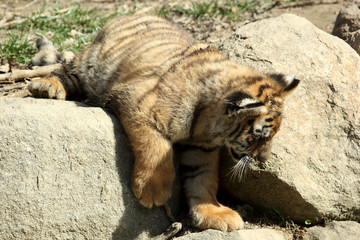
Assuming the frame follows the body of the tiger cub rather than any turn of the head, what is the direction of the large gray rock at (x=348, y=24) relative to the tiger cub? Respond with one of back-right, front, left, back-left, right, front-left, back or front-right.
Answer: left

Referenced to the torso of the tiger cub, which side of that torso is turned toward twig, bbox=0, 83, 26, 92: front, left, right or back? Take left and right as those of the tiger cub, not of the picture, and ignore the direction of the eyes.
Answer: back

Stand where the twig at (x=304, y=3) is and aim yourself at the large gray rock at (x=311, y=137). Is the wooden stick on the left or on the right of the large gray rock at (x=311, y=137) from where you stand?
right

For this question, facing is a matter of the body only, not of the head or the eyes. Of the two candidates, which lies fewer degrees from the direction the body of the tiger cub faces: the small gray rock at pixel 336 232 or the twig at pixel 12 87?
the small gray rock

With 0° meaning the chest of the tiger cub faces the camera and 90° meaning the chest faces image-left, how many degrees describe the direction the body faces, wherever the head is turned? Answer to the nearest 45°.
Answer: approximately 315°

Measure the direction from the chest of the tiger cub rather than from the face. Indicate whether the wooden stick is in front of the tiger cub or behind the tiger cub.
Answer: behind
